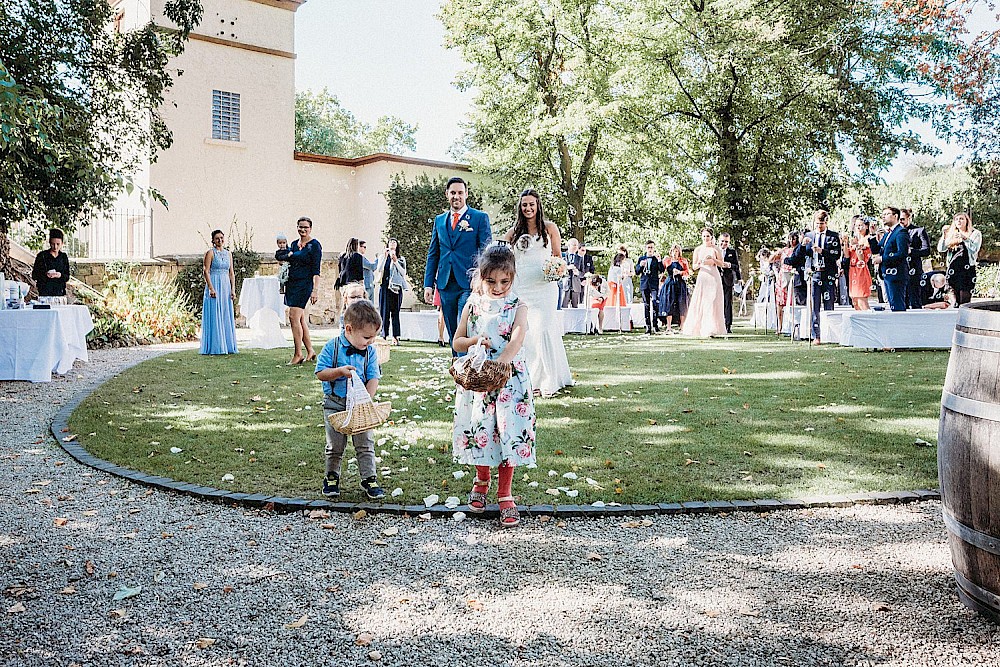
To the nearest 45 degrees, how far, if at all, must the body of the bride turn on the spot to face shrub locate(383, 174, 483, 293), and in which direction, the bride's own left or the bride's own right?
approximately 180°

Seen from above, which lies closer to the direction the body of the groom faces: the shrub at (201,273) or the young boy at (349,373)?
the young boy

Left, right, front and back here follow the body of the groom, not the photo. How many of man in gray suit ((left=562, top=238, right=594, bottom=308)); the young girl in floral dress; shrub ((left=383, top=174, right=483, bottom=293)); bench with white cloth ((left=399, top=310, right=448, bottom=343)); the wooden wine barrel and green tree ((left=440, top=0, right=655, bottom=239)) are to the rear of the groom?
4

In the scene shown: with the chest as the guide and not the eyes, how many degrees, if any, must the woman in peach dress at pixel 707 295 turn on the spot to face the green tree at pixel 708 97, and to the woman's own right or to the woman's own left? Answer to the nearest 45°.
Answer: approximately 180°

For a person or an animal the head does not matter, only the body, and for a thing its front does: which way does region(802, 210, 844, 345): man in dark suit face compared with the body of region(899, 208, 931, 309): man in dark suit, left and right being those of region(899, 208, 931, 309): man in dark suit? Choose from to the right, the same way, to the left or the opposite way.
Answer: to the left

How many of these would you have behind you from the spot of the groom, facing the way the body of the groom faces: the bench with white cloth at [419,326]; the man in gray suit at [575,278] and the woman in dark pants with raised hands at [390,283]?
3

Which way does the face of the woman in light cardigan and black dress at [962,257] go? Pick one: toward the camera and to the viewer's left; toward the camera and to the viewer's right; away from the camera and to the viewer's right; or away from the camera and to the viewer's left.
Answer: toward the camera and to the viewer's left

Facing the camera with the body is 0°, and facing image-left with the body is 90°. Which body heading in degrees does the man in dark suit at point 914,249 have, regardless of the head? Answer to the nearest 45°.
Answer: approximately 90°

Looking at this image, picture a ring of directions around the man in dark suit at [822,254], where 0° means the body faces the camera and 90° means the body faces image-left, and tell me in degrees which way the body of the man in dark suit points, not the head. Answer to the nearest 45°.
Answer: approximately 0°
